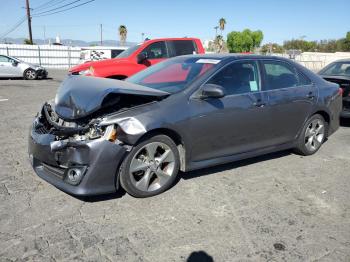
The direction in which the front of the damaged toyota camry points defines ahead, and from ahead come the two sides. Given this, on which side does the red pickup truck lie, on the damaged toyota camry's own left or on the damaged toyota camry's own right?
on the damaged toyota camry's own right

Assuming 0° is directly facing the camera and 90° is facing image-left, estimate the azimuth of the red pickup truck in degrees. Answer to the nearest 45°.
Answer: approximately 45°

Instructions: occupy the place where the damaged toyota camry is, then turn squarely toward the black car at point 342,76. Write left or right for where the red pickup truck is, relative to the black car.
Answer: left

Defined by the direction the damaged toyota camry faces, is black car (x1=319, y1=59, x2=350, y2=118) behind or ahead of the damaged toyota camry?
behind

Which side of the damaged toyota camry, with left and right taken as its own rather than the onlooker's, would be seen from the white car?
right

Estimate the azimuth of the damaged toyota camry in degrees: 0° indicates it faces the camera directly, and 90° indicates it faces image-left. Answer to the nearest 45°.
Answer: approximately 45°

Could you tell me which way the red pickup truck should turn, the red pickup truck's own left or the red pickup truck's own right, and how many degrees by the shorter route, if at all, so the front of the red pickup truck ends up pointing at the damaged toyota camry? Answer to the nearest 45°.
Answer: approximately 45° to the red pickup truck's own left
